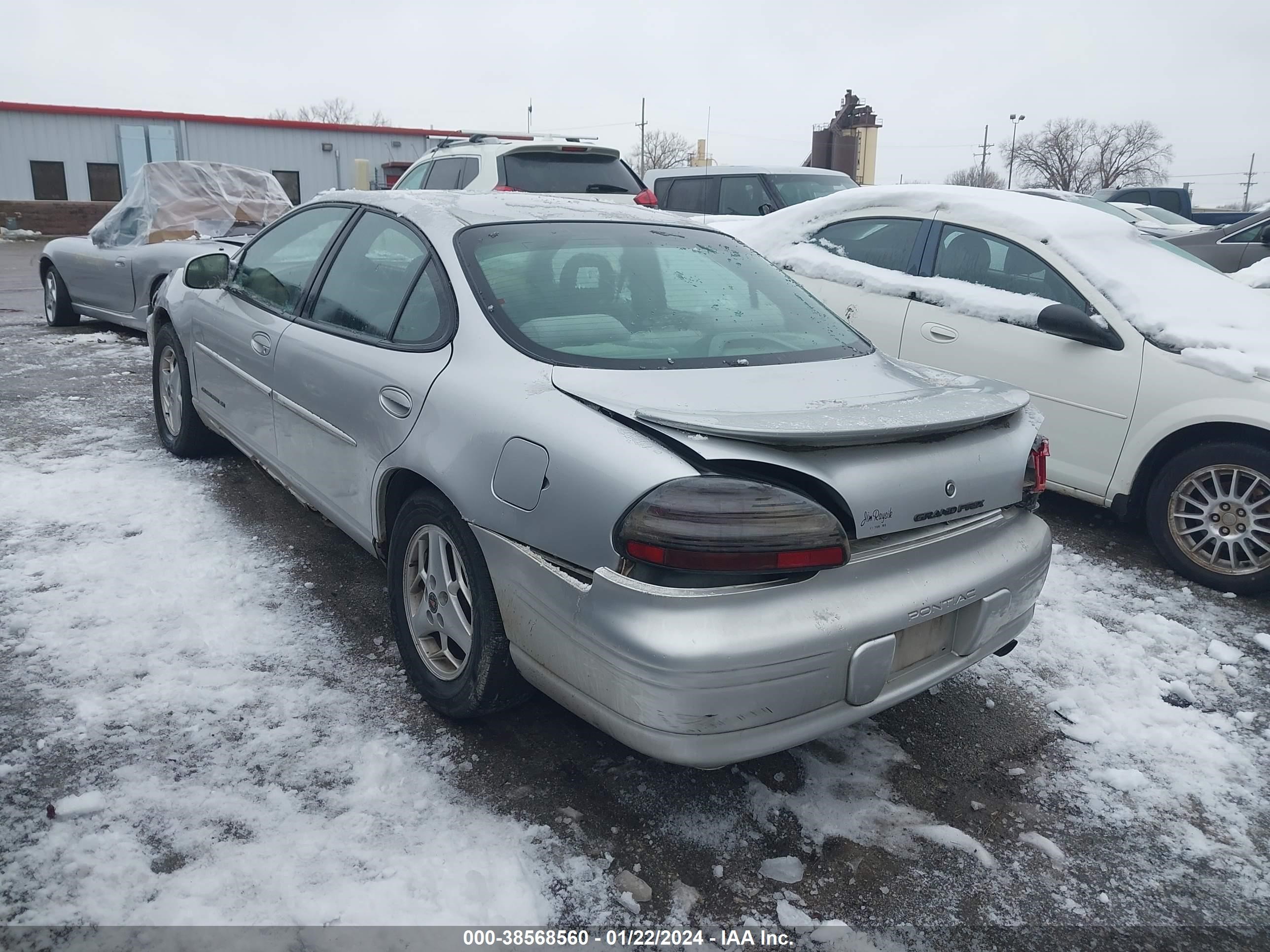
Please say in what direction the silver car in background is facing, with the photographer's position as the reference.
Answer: facing away from the viewer and to the left of the viewer

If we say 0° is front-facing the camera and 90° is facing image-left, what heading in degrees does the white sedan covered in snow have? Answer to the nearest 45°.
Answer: approximately 315°

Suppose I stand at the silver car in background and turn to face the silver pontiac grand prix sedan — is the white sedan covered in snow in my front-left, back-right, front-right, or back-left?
front-left

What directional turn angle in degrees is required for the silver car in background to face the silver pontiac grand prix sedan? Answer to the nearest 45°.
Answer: approximately 135° to its left

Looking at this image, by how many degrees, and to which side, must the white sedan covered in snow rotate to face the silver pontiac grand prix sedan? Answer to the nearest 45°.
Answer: approximately 90° to its right

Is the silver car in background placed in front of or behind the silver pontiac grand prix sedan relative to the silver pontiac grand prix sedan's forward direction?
in front

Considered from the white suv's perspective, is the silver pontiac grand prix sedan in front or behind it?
behind

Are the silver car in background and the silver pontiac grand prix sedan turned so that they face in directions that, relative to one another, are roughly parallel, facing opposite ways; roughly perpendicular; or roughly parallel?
roughly parallel

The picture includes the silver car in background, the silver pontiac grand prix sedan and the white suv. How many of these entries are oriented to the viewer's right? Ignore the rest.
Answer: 0

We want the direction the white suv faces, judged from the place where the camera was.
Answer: facing away from the viewer and to the left of the viewer

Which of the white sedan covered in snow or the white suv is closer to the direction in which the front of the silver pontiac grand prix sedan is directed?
the white suv

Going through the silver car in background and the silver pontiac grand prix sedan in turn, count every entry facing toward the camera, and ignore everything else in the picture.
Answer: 0

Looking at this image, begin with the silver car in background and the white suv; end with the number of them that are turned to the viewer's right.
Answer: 0

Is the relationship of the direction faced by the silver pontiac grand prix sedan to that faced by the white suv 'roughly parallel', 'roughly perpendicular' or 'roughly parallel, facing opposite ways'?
roughly parallel
